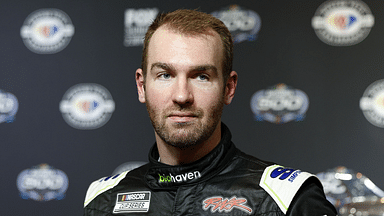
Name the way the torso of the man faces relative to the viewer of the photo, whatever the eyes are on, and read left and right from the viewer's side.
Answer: facing the viewer and to the left of the viewer
